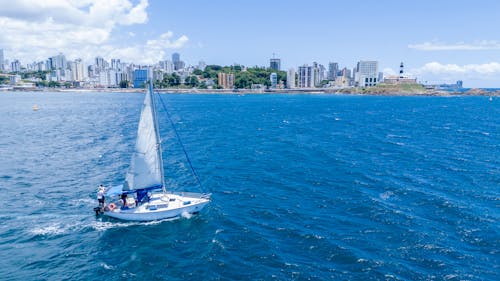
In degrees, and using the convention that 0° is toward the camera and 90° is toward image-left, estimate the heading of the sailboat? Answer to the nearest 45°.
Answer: approximately 270°
